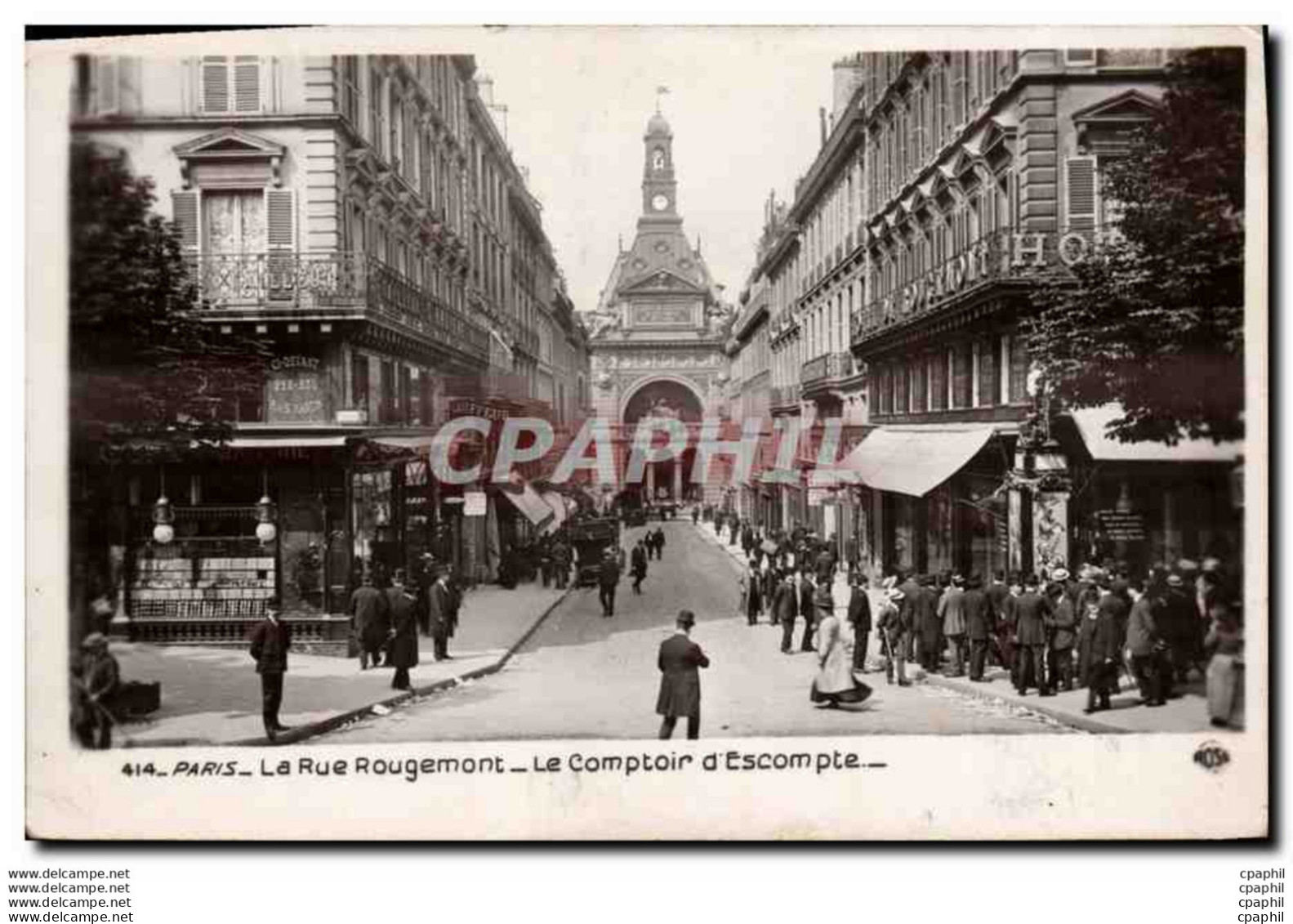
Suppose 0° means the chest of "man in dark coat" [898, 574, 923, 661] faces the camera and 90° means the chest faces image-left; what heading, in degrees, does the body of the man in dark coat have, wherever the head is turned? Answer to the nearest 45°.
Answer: approximately 180°

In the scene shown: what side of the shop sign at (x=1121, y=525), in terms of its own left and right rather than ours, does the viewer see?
front

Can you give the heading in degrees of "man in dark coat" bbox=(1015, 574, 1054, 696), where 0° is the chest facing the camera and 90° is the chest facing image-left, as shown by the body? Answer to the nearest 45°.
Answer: approximately 180°

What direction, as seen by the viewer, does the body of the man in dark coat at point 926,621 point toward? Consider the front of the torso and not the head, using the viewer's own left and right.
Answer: facing away from the viewer

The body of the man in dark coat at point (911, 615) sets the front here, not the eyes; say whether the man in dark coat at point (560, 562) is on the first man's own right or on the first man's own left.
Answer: on the first man's own left
